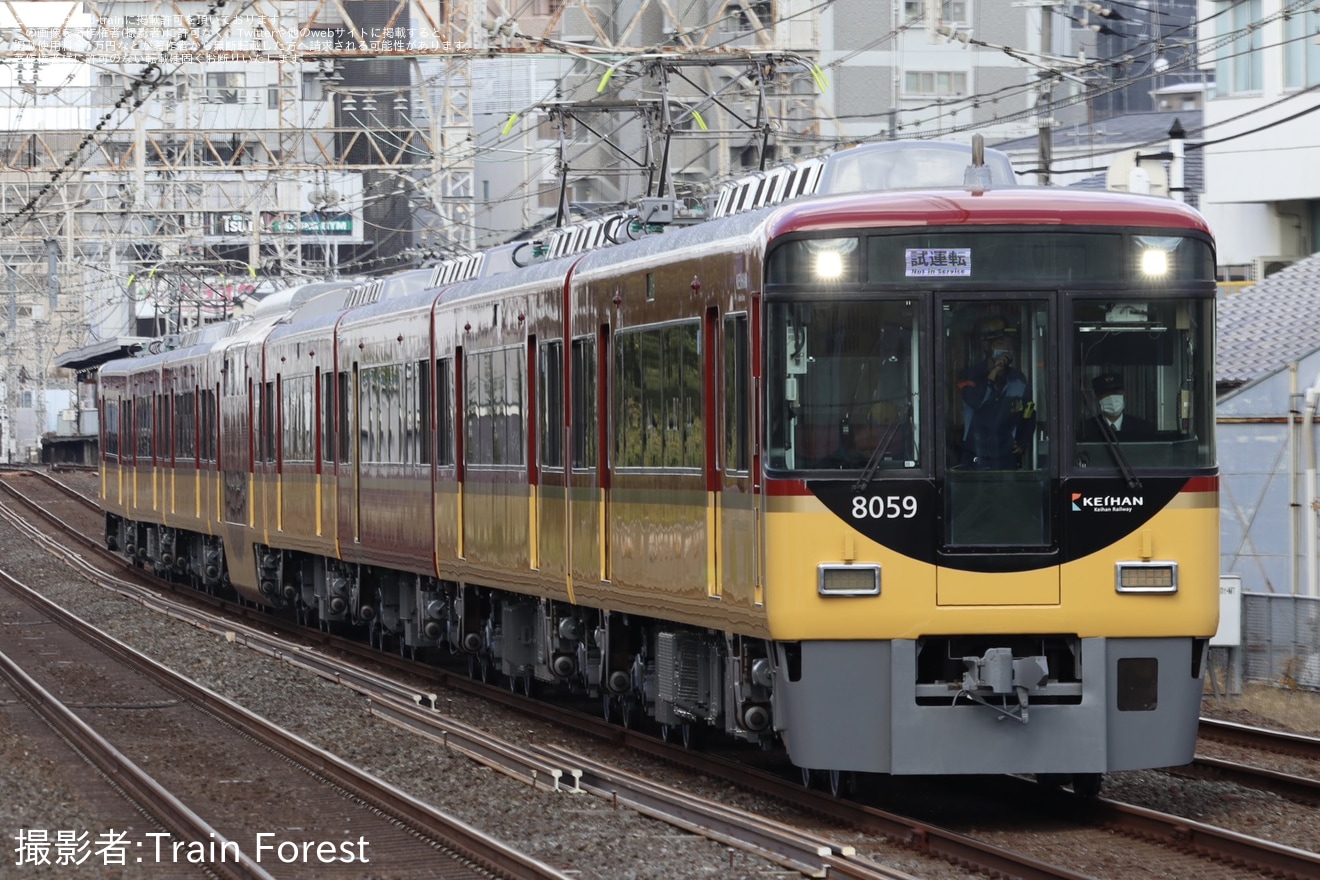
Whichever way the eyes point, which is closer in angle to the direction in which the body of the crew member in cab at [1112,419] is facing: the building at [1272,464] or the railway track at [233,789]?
the railway track

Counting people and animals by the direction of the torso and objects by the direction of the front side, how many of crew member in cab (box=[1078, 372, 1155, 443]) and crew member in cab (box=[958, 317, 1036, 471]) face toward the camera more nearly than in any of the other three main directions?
2

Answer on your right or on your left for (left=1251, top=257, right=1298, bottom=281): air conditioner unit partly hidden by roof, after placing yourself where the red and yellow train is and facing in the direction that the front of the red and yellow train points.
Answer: on your left

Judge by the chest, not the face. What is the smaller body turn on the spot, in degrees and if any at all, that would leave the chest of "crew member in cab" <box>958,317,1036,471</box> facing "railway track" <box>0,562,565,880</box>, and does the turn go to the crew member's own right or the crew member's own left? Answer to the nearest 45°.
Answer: approximately 90° to the crew member's own right

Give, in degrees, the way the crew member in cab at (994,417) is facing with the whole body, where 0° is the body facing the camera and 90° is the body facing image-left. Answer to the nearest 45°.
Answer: approximately 0°
